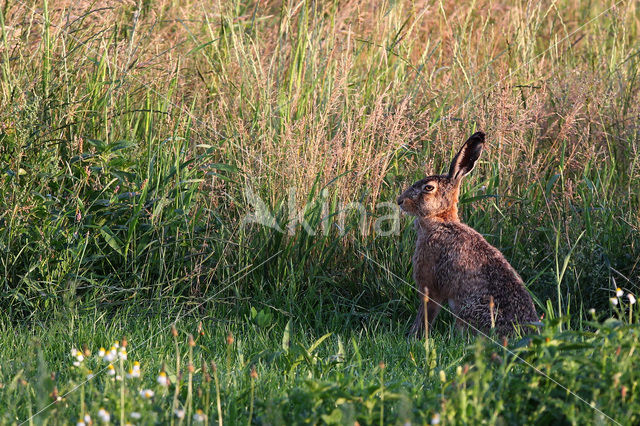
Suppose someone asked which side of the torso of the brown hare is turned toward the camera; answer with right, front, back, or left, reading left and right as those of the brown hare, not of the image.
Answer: left
